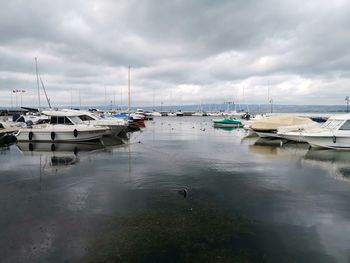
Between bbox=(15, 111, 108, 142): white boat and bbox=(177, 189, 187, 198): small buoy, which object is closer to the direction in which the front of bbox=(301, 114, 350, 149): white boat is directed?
the white boat

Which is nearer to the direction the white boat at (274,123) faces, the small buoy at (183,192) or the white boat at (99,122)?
the white boat

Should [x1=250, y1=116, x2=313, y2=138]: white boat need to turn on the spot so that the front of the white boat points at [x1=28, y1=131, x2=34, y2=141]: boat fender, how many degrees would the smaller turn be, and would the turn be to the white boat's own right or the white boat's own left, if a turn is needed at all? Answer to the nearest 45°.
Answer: approximately 45° to the white boat's own left

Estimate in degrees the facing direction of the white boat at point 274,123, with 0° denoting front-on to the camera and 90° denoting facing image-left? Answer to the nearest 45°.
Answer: approximately 90°

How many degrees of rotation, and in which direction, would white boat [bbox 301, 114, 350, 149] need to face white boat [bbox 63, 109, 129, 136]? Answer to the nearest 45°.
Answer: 0° — it already faces it

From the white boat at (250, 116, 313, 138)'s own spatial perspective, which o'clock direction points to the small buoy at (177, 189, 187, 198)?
The small buoy is roughly at 9 o'clock from the white boat.

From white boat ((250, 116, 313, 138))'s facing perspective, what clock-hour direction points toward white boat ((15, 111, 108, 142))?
white boat ((15, 111, 108, 142)) is roughly at 11 o'clock from white boat ((250, 116, 313, 138)).

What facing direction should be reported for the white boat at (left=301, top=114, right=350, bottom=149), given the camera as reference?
facing to the left of the viewer
